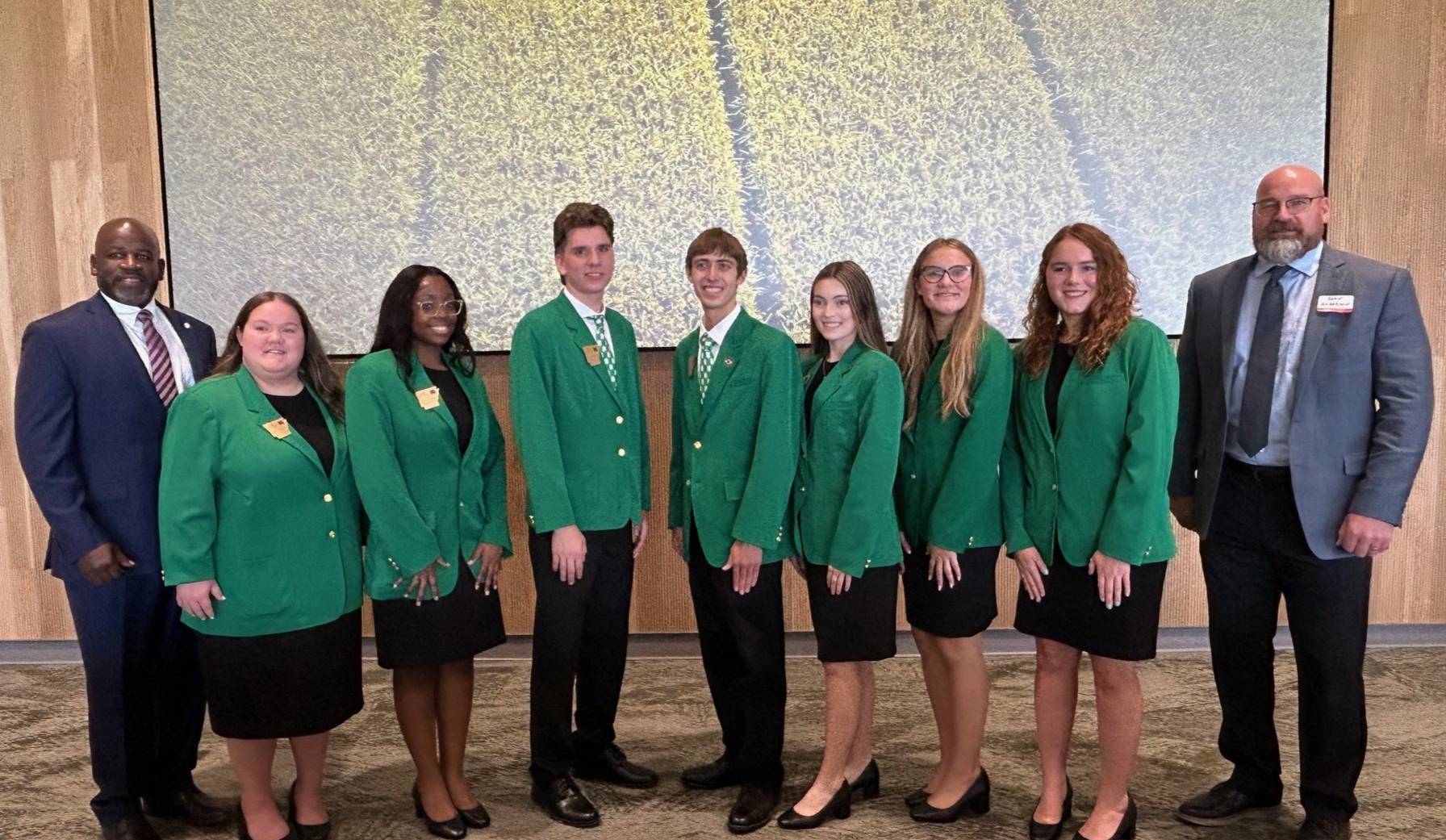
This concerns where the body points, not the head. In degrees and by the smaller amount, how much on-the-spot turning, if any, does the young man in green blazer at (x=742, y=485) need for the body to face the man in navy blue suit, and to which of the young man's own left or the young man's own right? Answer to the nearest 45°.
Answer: approximately 45° to the young man's own right

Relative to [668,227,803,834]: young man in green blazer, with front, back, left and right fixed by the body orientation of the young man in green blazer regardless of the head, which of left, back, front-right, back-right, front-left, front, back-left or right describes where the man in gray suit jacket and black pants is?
back-left

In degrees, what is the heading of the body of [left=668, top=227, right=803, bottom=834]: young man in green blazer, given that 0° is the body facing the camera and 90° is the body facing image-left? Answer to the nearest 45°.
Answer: approximately 45°

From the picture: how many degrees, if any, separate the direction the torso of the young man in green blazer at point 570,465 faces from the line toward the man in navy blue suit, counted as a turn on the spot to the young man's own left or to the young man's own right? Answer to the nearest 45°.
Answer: approximately 135° to the young man's own right
